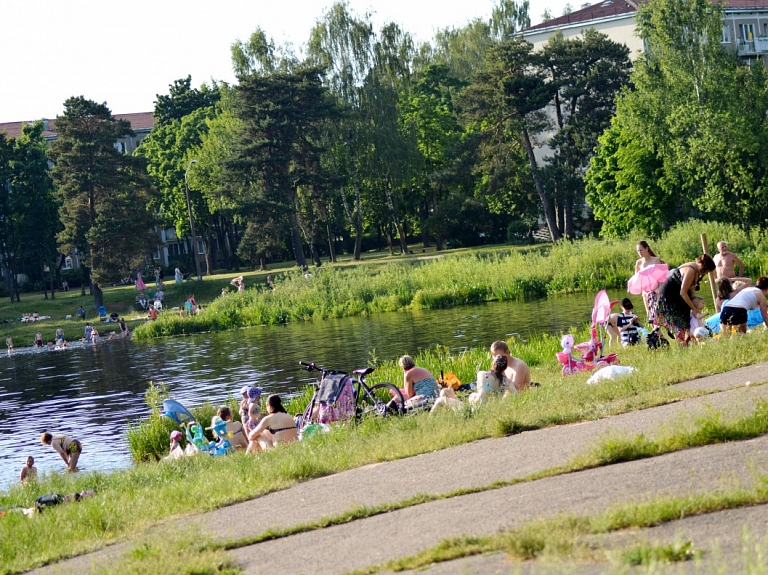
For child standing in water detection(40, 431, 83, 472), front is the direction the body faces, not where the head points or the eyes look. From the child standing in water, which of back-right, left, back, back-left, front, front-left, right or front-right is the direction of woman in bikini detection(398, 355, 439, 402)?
back-left

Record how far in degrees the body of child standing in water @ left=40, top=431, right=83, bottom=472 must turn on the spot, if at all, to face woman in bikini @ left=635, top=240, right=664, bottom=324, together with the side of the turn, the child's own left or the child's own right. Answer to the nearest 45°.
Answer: approximately 180°

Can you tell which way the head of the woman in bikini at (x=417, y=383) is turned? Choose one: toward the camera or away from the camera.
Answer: away from the camera

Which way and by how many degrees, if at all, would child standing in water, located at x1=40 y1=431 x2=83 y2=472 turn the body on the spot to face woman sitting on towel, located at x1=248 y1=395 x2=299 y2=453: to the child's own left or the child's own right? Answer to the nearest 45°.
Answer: approximately 135° to the child's own left

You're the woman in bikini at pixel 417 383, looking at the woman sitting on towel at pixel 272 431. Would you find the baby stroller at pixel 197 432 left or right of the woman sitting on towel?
right

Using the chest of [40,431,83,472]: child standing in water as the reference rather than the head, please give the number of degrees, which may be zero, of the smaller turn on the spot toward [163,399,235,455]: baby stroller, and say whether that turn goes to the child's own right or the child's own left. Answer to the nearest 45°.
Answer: approximately 135° to the child's own left

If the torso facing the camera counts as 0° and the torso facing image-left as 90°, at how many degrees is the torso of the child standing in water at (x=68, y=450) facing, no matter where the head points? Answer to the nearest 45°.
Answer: approximately 90°
